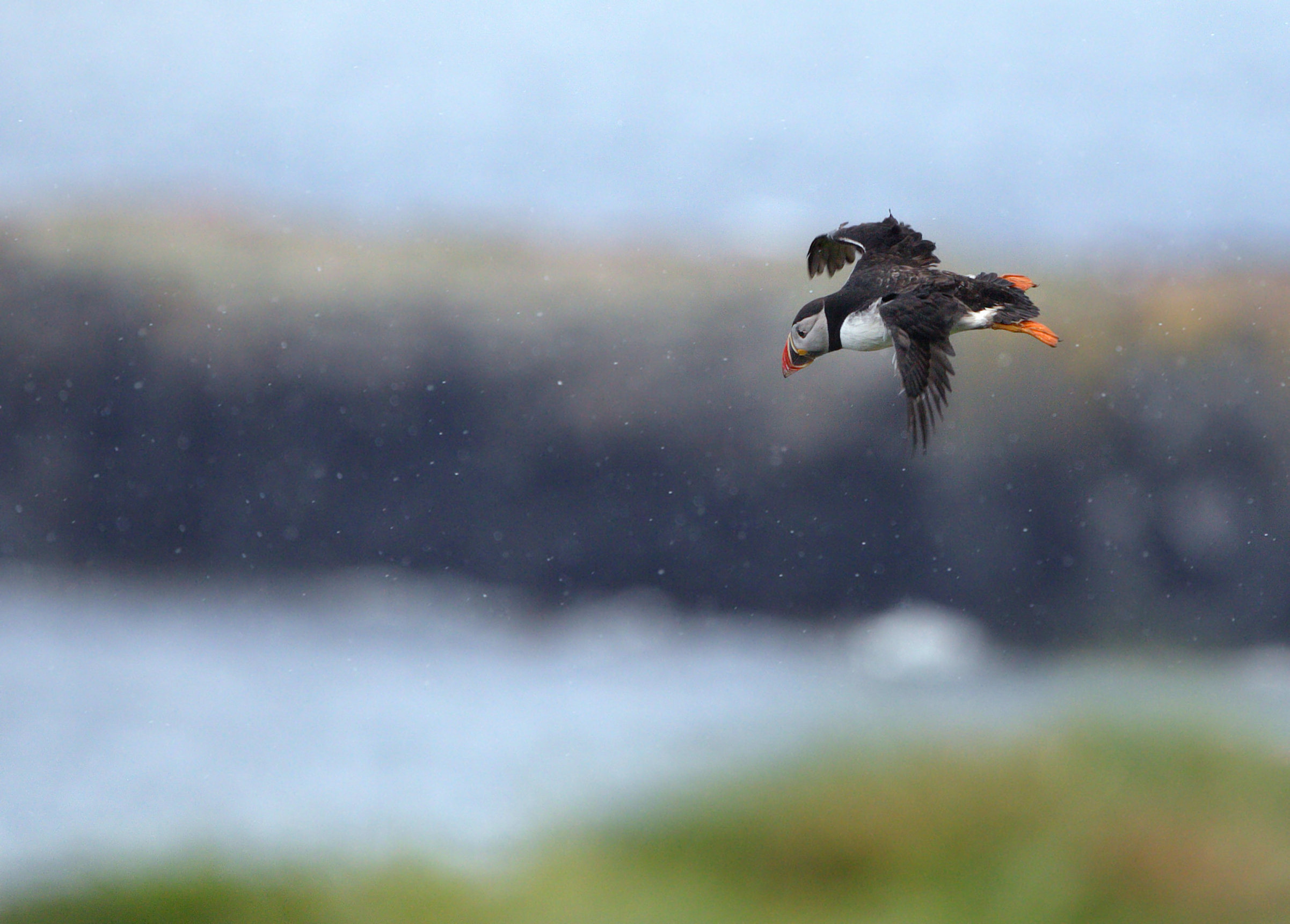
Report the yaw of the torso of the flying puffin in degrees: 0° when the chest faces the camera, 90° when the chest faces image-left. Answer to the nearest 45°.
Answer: approximately 90°
